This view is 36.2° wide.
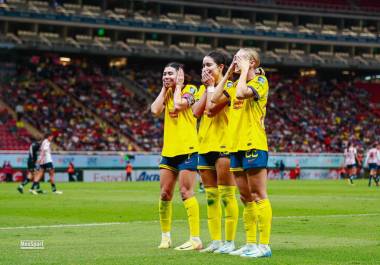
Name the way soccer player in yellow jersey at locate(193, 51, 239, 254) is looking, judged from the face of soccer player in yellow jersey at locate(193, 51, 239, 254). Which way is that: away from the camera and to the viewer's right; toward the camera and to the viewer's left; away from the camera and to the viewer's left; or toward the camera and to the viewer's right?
toward the camera and to the viewer's left

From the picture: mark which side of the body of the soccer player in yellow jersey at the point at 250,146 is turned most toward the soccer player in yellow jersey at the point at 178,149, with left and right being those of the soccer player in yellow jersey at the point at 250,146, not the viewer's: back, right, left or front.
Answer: right

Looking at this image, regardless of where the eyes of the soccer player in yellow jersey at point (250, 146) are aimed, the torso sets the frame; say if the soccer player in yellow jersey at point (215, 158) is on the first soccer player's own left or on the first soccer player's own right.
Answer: on the first soccer player's own right

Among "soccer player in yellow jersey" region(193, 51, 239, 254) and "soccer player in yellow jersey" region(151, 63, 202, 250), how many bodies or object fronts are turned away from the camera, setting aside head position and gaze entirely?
0

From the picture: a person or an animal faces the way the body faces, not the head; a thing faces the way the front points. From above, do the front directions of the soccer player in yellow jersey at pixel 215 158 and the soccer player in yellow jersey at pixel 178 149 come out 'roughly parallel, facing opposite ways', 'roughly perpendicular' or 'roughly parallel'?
roughly parallel

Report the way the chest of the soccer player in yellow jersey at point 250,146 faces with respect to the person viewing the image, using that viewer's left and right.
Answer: facing the viewer and to the left of the viewer

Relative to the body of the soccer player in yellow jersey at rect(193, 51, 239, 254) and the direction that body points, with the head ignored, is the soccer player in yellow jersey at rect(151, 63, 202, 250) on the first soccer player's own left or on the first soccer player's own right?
on the first soccer player's own right

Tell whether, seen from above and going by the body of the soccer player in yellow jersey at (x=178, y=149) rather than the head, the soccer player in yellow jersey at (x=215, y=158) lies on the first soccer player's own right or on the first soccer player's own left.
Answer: on the first soccer player's own left

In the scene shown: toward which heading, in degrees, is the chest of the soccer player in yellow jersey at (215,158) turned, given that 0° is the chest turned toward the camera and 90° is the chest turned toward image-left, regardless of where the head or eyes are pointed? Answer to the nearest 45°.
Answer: approximately 45°

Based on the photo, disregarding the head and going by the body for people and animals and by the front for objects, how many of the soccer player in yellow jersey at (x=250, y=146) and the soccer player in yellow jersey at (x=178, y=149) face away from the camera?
0

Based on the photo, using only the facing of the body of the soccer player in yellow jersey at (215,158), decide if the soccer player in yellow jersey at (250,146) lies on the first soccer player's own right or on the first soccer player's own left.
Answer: on the first soccer player's own left
